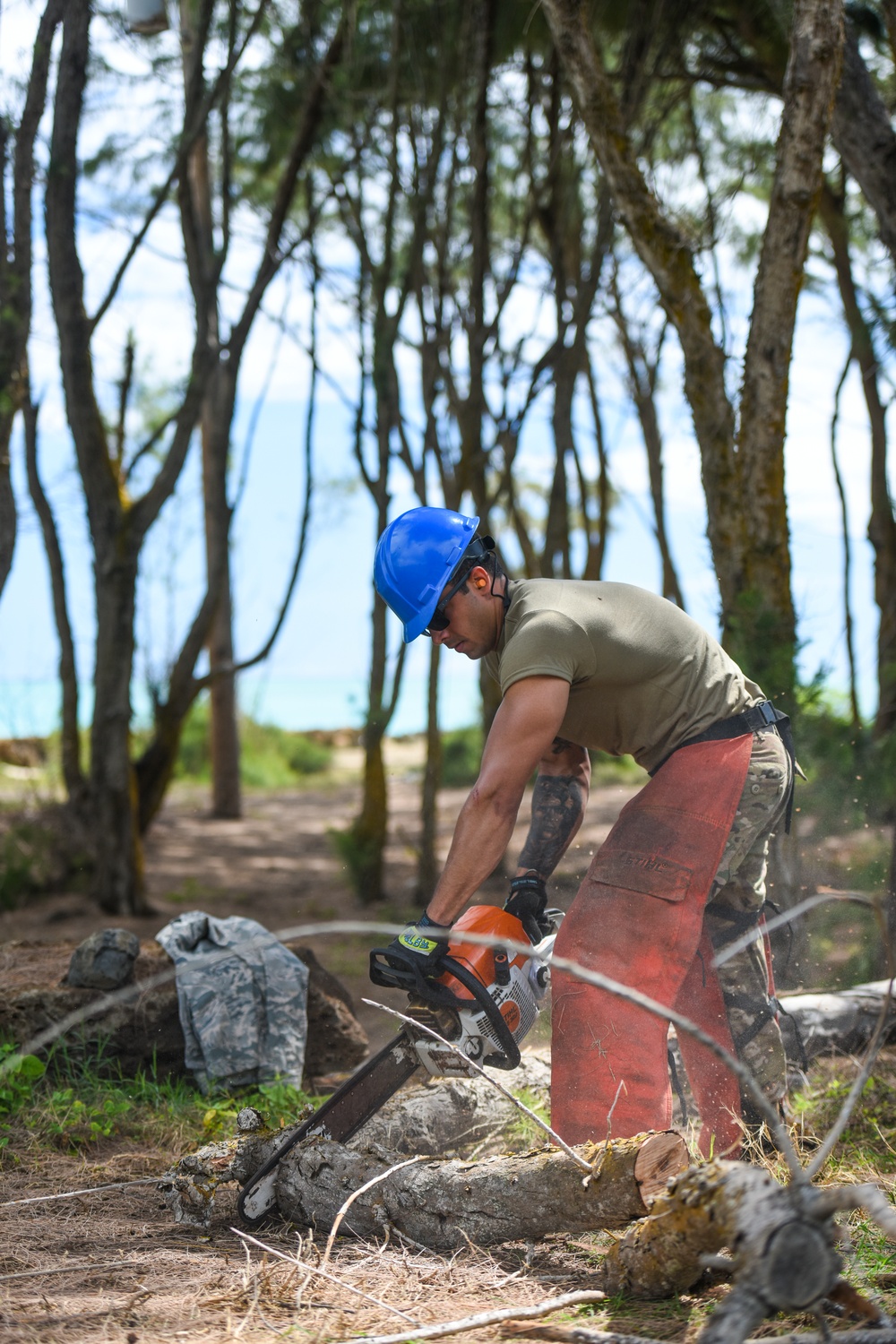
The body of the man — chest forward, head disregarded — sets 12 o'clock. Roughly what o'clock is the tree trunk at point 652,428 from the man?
The tree trunk is roughly at 3 o'clock from the man.

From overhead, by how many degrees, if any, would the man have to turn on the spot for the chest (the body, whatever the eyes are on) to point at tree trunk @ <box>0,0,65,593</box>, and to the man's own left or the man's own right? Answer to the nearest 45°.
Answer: approximately 45° to the man's own right

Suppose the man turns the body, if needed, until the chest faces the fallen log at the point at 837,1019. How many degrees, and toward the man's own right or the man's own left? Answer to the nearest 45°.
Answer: approximately 135° to the man's own right

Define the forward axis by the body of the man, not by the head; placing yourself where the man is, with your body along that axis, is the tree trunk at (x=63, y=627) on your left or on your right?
on your right

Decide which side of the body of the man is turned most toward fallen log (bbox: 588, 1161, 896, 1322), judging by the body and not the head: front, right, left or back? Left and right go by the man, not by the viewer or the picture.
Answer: left

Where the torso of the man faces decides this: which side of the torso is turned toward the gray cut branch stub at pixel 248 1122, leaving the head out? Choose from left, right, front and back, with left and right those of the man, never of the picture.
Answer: front

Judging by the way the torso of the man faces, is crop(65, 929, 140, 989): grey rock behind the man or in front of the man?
in front

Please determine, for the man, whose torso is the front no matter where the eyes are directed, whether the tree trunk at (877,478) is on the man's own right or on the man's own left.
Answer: on the man's own right

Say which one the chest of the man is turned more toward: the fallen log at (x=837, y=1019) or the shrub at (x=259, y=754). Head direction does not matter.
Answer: the shrub

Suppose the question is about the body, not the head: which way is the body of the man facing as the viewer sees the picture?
to the viewer's left

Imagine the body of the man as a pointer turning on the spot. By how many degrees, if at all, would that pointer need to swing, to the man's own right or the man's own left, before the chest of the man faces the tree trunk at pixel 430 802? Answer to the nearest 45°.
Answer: approximately 90° to the man's own right
